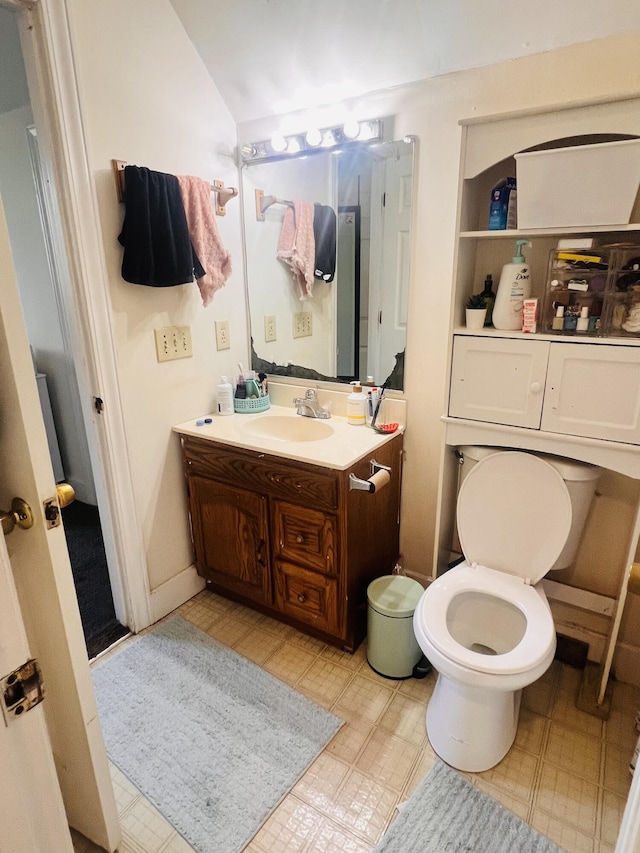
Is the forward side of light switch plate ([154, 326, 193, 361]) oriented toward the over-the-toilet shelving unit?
yes

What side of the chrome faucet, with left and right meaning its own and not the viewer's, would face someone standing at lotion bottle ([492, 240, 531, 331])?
left

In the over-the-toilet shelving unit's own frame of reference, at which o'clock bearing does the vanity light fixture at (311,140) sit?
The vanity light fixture is roughly at 2 o'clock from the over-the-toilet shelving unit.

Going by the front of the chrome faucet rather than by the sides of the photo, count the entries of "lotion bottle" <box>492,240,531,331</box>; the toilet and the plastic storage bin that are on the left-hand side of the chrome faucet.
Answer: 3

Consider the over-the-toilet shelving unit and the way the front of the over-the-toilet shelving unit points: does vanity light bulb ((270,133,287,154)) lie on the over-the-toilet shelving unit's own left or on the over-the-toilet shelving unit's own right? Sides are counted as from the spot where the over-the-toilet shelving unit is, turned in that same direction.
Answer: on the over-the-toilet shelving unit's own right

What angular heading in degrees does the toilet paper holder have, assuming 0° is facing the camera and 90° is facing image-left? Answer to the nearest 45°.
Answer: approximately 315°

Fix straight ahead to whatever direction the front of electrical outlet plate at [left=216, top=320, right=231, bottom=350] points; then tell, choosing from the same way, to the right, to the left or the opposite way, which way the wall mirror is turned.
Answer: to the right

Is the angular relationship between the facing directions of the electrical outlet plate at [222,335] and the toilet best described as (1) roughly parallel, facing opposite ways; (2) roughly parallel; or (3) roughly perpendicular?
roughly perpendicular

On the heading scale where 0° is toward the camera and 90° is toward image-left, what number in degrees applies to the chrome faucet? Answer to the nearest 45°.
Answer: approximately 45°
